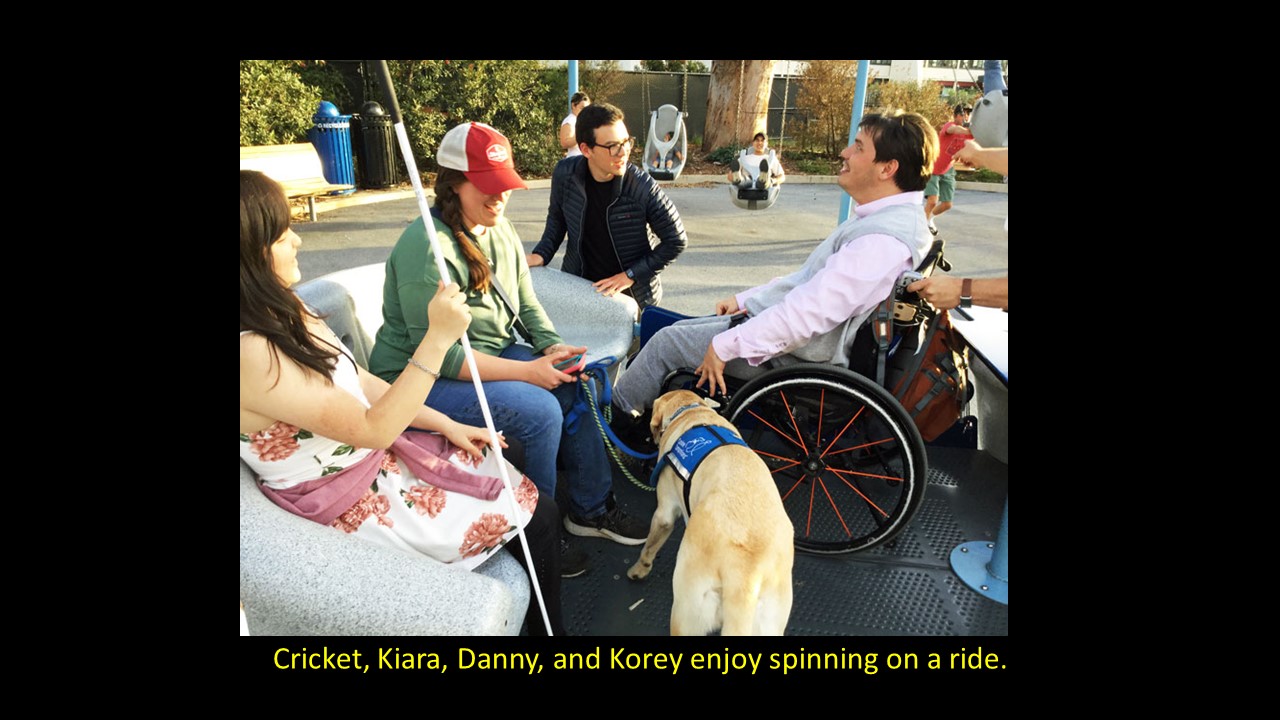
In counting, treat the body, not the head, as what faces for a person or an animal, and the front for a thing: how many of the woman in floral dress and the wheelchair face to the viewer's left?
1

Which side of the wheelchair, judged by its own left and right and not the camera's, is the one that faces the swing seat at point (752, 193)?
right

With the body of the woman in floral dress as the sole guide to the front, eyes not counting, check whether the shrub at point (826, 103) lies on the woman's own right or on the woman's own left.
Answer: on the woman's own left

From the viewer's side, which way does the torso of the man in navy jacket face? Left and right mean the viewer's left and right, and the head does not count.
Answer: facing the viewer

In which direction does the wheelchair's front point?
to the viewer's left

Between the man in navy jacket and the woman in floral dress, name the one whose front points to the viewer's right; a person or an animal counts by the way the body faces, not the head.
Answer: the woman in floral dress

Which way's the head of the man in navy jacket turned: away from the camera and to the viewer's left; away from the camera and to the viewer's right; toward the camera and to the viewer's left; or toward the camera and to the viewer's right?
toward the camera and to the viewer's right

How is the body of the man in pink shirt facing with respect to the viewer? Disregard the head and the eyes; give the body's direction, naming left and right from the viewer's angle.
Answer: facing to the left of the viewer

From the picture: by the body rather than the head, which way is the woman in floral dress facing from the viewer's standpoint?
to the viewer's right
